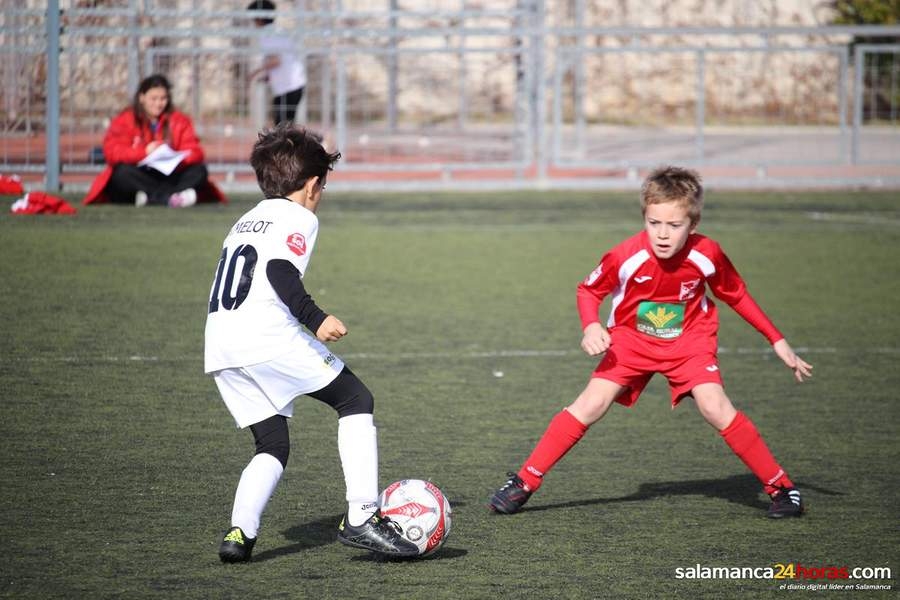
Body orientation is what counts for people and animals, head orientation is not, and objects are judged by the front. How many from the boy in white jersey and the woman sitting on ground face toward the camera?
1

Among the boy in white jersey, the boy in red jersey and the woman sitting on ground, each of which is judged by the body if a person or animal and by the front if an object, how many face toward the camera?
2

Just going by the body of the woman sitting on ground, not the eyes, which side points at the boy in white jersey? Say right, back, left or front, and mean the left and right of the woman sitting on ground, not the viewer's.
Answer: front

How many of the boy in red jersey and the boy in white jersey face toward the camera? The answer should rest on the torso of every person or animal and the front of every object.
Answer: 1

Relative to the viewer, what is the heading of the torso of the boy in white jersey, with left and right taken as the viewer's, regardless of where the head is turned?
facing away from the viewer and to the right of the viewer

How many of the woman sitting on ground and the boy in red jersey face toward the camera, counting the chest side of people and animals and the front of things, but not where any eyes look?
2

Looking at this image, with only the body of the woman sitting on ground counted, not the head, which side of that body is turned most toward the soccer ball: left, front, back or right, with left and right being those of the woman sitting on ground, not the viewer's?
front

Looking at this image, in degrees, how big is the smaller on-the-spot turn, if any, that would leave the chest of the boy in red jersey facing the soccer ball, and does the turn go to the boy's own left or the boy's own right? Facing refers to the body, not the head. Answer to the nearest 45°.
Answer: approximately 45° to the boy's own right

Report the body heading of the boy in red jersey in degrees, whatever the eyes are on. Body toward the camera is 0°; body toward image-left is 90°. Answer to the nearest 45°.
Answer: approximately 0°

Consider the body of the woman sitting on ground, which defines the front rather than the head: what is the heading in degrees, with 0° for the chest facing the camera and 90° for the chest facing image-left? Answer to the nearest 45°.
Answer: approximately 0°
